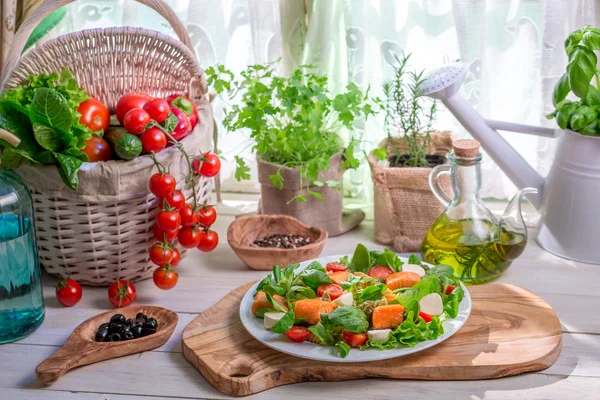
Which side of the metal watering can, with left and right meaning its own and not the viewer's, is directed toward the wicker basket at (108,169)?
front

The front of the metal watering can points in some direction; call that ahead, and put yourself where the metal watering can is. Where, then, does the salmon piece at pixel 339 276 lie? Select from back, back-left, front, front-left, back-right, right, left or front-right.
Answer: front-left

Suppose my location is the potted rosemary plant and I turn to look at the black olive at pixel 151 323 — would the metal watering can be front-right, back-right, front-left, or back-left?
back-left

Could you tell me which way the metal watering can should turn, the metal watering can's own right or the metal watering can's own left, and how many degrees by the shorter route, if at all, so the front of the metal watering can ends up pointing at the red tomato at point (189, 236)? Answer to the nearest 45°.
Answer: approximately 45° to the metal watering can's own left

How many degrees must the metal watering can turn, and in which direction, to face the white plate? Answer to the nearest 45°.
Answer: approximately 45° to its left

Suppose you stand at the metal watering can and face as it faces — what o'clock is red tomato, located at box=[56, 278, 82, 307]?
The red tomato is roughly at 11 o'clock from the metal watering can.

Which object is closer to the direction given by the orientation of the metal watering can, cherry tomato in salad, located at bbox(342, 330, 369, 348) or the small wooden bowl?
the small wooden bowl

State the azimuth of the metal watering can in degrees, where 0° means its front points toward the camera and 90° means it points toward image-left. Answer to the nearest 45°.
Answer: approximately 90°

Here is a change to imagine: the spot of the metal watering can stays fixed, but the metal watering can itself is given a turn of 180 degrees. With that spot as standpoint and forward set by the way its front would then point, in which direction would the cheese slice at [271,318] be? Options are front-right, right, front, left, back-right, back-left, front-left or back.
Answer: back-right

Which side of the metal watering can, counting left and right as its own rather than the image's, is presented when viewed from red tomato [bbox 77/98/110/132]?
front

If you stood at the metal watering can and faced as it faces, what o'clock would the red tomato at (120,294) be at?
The red tomato is roughly at 11 o'clock from the metal watering can.

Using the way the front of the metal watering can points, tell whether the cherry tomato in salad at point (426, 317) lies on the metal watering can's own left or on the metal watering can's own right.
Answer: on the metal watering can's own left

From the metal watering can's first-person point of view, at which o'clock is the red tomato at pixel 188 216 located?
The red tomato is roughly at 11 o'clock from the metal watering can.
